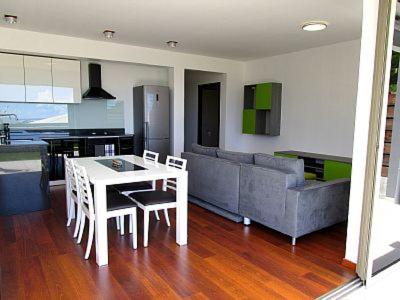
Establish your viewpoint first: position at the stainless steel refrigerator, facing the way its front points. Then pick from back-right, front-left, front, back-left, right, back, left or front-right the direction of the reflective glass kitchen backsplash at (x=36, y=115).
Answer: back-right

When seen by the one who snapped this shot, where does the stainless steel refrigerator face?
facing the viewer and to the right of the viewer

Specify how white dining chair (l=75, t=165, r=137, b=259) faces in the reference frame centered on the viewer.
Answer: facing to the right of the viewer

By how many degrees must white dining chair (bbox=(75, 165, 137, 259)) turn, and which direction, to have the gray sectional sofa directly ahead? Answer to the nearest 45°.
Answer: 0° — it already faces it

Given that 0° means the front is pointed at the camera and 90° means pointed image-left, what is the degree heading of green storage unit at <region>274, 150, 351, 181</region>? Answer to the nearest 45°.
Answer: approximately 45°

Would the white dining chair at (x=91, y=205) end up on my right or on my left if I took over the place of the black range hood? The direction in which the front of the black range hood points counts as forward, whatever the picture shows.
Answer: on my right

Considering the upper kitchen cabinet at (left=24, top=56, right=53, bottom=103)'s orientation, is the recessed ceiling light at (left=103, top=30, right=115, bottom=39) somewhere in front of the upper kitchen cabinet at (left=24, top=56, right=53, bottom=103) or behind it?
in front

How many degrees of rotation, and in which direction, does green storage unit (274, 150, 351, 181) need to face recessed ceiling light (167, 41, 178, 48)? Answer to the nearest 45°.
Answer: approximately 45° to its right

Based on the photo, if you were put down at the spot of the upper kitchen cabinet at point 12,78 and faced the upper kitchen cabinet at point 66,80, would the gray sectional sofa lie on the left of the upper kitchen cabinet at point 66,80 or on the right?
right

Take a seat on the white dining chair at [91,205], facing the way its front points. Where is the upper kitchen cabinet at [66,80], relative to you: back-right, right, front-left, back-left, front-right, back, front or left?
left

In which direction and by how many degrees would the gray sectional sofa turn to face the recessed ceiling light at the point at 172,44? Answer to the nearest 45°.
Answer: approximately 90° to its left

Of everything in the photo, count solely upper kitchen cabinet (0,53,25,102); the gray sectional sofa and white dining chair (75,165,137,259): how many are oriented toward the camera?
1

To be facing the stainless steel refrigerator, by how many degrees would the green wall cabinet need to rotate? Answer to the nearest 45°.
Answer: approximately 45° to its right

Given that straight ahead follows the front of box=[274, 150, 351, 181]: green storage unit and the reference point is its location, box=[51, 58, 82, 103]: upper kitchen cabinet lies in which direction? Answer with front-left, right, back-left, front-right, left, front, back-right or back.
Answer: front-right

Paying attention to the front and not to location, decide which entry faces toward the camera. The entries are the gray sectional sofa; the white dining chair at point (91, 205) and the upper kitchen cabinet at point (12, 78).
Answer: the upper kitchen cabinet

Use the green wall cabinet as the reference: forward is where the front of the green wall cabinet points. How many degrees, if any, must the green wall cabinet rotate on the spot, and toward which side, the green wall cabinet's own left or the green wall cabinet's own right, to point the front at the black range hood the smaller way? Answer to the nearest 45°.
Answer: approximately 45° to the green wall cabinet's own right
